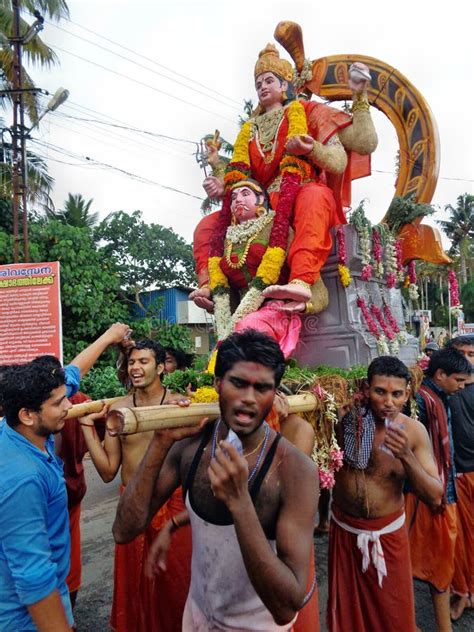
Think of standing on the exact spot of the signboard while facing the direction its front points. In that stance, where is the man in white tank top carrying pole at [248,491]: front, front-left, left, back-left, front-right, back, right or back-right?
front

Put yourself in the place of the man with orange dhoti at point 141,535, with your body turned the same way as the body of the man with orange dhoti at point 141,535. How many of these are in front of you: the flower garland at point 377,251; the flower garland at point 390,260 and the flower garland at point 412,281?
0

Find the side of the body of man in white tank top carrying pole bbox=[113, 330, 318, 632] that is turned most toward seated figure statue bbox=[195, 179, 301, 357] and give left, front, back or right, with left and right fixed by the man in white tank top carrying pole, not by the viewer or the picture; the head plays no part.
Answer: back

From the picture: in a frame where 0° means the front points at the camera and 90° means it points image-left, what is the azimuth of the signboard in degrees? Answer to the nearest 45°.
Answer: approximately 0°

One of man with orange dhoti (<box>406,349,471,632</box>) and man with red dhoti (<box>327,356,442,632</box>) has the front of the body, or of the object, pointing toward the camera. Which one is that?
man with red dhoti (<box>327,356,442,632</box>)

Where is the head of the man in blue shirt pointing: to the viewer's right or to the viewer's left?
to the viewer's right

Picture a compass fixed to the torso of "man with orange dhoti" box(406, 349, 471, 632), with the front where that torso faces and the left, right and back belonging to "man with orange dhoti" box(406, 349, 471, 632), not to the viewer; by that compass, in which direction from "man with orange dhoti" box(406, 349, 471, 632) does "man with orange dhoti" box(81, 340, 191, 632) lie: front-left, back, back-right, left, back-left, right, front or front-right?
back-right

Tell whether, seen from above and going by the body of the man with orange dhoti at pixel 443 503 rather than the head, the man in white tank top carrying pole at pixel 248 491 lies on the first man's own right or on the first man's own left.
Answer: on the first man's own right

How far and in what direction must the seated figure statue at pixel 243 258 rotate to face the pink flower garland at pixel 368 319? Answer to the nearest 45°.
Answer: approximately 135° to its left

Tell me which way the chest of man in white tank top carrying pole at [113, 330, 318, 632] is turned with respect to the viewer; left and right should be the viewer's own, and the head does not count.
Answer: facing the viewer

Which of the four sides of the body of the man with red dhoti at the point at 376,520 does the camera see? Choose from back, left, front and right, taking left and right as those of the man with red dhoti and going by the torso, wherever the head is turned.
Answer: front

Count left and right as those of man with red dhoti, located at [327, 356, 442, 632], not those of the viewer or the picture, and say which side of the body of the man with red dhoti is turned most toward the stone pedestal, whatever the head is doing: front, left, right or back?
back

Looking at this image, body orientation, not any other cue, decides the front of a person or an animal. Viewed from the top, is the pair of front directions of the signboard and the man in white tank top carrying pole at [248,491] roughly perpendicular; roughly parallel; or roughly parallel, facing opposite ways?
roughly parallel

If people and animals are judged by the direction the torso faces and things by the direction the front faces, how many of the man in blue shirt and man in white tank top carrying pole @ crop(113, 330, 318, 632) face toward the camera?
1

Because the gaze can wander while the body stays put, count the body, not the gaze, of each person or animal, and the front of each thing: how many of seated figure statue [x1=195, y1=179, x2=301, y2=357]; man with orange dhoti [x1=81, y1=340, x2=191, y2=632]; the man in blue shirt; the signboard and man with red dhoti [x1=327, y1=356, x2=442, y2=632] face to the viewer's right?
1

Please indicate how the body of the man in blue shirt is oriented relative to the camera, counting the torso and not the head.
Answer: to the viewer's right

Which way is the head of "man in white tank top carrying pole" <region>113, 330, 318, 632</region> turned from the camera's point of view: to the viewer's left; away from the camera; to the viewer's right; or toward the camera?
toward the camera

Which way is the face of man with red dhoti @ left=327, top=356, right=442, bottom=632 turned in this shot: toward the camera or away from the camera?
toward the camera

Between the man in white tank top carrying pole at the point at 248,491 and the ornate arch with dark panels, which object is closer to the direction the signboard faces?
the man in white tank top carrying pole
